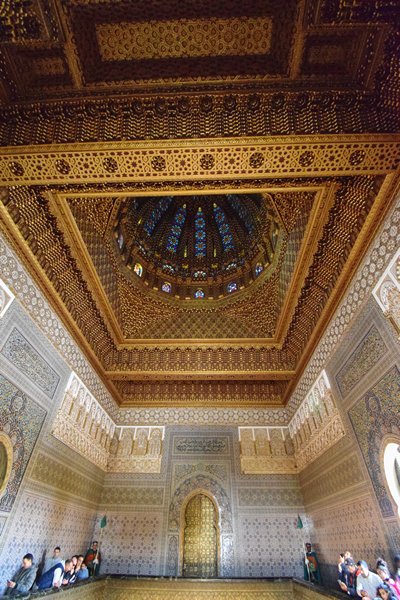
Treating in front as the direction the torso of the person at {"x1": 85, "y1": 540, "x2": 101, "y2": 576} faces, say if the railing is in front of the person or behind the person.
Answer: in front

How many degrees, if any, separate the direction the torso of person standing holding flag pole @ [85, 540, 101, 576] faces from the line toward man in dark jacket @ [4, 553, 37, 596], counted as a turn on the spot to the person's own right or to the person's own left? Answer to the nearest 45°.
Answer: approximately 45° to the person's own right

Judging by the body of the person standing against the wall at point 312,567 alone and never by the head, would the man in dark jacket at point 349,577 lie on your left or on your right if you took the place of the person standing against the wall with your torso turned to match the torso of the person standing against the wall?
on your left

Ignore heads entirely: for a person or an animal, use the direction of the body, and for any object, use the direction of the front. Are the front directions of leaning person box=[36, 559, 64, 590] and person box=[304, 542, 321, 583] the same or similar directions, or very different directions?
very different directions

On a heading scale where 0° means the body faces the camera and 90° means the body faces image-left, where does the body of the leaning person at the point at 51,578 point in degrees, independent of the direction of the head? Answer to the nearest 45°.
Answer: approximately 270°

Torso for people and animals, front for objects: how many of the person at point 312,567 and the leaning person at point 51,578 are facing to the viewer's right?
1

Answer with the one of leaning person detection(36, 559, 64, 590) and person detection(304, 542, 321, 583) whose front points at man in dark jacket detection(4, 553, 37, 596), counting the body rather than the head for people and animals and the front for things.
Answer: person detection(304, 542, 321, 583)

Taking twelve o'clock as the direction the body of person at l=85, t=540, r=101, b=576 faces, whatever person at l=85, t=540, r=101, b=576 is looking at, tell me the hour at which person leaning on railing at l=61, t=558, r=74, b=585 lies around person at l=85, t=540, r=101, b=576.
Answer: person leaning on railing at l=61, t=558, r=74, b=585 is roughly at 2 o'clock from person at l=85, t=540, r=101, b=576.

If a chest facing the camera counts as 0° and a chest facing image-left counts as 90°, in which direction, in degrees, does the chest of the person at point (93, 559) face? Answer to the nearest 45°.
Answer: approximately 315°

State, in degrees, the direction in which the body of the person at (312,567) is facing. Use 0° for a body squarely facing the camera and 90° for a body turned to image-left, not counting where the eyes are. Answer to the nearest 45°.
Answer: approximately 45°

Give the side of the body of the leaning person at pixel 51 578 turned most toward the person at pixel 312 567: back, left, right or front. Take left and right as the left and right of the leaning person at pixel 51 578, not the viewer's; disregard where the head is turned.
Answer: front
